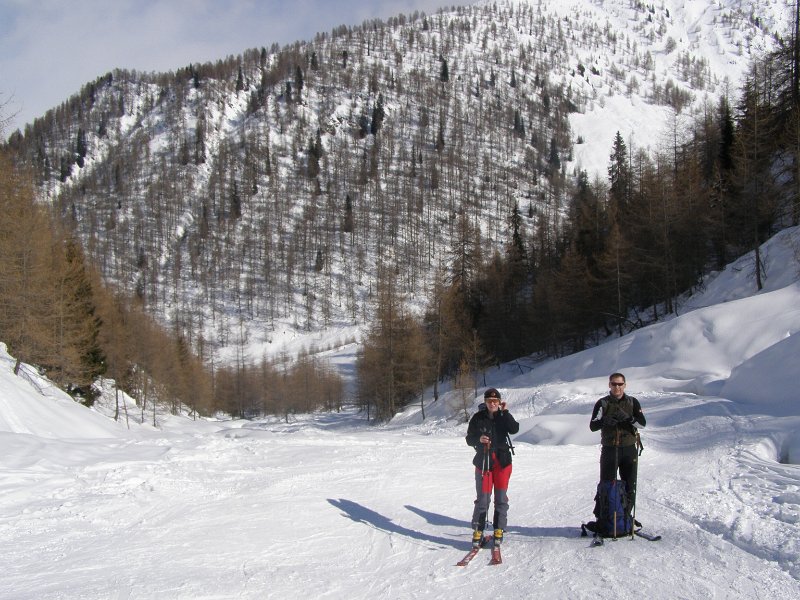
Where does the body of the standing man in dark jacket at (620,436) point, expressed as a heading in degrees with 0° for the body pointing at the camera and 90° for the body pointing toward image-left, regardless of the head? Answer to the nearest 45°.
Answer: approximately 0°

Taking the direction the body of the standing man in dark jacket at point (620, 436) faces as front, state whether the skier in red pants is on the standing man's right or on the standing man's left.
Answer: on the standing man's right

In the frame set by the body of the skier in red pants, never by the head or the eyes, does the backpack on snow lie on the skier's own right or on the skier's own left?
on the skier's own left

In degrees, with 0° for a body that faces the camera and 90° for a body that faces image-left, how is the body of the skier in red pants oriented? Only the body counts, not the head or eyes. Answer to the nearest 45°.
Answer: approximately 0°

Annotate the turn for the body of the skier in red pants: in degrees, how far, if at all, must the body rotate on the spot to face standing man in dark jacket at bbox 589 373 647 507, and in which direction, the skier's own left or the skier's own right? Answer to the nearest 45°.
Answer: approximately 90° to the skier's own left

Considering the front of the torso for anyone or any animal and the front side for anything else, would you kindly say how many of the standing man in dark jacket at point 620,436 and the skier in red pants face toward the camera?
2
